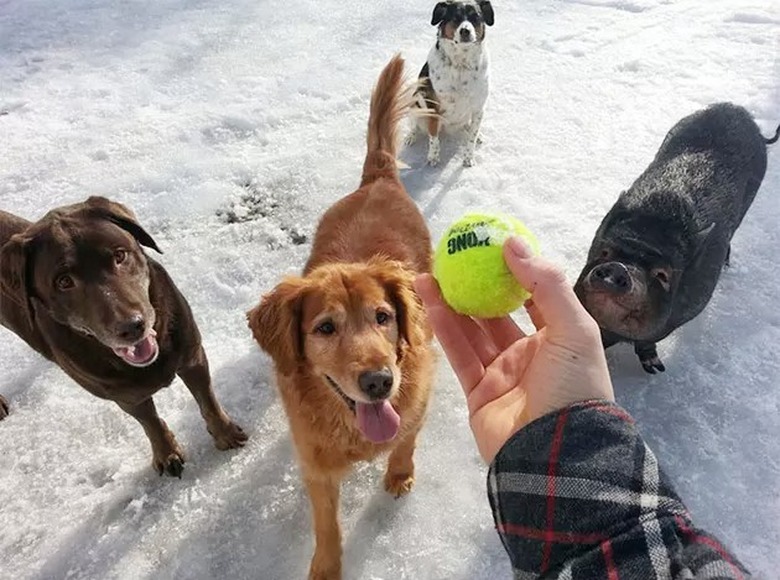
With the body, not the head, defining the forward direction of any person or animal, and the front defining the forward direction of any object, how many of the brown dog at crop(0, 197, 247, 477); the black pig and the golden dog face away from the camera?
0

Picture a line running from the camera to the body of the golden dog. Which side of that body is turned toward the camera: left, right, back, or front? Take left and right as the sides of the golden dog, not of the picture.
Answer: front

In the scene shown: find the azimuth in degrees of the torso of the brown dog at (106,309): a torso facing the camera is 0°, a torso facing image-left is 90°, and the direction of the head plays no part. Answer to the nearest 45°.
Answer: approximately 315°

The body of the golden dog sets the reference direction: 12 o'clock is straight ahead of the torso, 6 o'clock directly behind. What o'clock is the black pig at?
The black pig is roughly at 8 o'clock from the golden dog.

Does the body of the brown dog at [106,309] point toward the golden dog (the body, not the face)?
yes

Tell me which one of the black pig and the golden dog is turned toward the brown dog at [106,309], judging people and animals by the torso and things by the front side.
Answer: the black pig

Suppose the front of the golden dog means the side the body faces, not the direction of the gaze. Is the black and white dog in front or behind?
behind

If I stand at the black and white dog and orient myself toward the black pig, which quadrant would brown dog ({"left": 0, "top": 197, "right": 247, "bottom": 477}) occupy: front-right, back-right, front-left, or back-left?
front-right

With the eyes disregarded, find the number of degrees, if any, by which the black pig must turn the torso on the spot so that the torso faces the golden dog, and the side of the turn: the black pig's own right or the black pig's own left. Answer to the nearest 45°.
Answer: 0° — it already faces it

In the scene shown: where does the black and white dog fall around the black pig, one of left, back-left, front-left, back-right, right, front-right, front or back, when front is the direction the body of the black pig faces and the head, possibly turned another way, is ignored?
right

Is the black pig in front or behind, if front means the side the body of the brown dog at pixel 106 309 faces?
in front

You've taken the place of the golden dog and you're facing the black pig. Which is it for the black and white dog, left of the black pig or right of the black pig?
left

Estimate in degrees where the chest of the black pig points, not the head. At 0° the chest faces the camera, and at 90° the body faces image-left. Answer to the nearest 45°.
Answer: approximately 45°

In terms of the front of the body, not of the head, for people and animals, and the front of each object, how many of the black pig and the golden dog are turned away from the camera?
0
